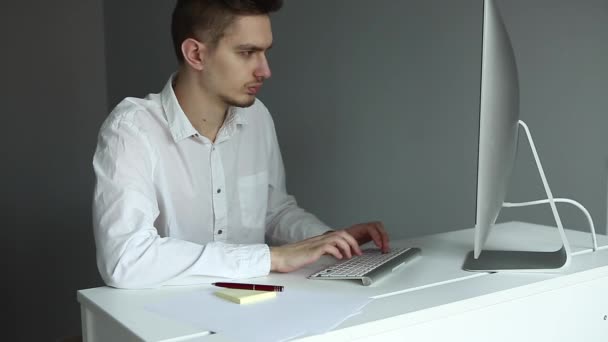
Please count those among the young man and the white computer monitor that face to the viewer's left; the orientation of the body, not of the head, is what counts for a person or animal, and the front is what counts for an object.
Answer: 1

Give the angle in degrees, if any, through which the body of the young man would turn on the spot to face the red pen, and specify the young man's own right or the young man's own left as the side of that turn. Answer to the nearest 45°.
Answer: approximately 45° to the young man's own right

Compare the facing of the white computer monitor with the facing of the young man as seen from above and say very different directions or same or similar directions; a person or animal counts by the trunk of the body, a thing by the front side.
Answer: very different directions

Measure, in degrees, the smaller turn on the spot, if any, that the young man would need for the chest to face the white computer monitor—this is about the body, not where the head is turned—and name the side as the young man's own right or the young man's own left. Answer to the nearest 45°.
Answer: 0° — they already face it

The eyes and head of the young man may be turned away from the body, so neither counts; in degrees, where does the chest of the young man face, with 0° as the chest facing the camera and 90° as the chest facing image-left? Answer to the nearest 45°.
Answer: approximately 315°

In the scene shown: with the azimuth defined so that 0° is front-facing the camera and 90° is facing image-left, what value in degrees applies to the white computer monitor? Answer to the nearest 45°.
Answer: approximately 90°

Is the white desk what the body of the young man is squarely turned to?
yes

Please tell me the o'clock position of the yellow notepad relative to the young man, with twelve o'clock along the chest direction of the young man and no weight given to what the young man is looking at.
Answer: The yellow notepad is roughly at 1 o'clock from the young man.
